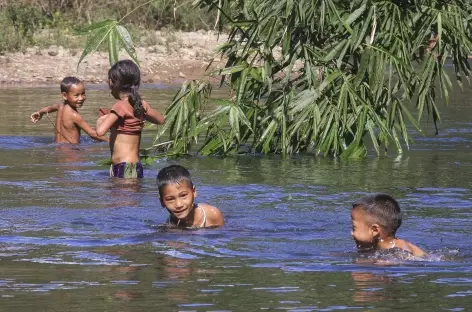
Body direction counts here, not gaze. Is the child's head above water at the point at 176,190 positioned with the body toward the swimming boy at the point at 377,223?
no

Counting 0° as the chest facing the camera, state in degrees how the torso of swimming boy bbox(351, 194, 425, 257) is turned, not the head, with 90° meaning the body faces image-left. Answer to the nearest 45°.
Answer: approximately 90°

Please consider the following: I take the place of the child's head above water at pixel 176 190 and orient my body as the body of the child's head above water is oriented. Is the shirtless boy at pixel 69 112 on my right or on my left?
on my right

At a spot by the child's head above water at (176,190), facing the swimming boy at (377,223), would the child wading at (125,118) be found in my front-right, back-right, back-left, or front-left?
back-left

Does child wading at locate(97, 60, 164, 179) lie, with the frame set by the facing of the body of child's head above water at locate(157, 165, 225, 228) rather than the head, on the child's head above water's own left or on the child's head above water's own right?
on the child's head above water's own right

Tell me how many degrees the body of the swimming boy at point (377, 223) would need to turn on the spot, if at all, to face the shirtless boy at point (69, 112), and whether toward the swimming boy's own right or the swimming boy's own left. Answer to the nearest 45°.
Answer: approximately 45° to the swimming boy's own right

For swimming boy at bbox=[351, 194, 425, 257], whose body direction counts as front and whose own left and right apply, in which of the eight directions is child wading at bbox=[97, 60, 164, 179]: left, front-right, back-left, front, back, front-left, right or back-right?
front-right

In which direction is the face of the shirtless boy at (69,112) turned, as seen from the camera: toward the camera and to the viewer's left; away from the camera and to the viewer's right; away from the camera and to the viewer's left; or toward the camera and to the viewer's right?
toward the camera and to the viewer's right

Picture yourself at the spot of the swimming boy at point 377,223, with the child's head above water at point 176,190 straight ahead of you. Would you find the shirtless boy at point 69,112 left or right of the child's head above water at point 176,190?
right

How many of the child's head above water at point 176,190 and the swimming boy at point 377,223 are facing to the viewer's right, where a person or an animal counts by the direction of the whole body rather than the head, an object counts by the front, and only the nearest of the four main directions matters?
0
